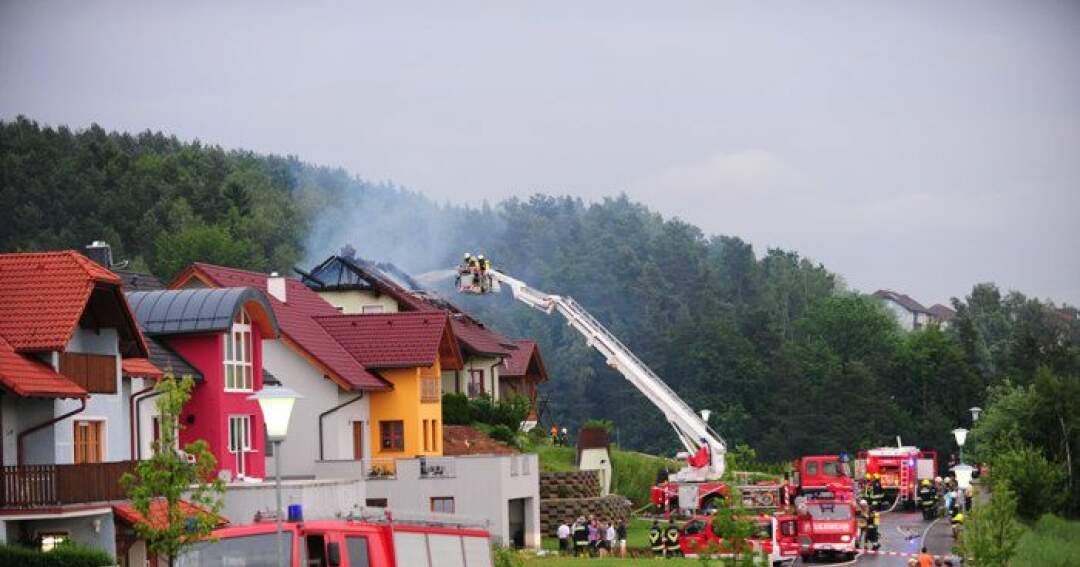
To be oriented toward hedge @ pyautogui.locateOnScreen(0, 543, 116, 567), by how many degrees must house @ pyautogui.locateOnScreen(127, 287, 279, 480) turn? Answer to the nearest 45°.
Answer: approximately 45° to its right

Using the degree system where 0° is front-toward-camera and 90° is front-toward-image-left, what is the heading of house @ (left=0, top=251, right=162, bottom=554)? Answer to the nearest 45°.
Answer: approximately 315°

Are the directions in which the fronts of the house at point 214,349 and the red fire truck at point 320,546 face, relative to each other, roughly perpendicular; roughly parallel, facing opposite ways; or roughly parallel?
roughly perpendicular

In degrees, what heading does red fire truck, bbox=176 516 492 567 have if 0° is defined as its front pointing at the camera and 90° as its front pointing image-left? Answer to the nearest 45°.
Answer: approximately 45°

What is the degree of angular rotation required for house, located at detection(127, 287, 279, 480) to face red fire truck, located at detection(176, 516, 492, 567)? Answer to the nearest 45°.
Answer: approximately 45° to its right

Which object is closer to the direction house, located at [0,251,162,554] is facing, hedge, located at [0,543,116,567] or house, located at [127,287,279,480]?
the hedge

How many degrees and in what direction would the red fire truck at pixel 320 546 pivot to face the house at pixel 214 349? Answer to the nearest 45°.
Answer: approximately 135° to its right

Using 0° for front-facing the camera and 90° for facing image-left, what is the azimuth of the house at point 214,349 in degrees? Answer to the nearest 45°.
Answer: approximately 315°
